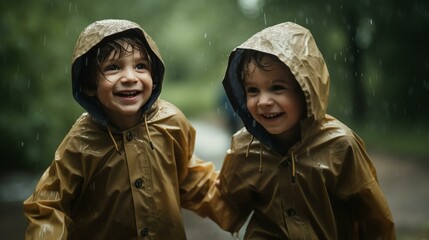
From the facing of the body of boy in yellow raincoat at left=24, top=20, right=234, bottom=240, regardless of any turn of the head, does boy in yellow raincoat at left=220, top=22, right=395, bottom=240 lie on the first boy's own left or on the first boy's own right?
on the first boy's own left

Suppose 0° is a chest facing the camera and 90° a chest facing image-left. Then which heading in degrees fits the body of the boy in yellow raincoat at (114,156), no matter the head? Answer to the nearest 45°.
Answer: approximately 0°

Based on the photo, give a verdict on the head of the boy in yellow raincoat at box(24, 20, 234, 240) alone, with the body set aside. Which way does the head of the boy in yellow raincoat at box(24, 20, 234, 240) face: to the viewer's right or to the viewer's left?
to the viewer's right
